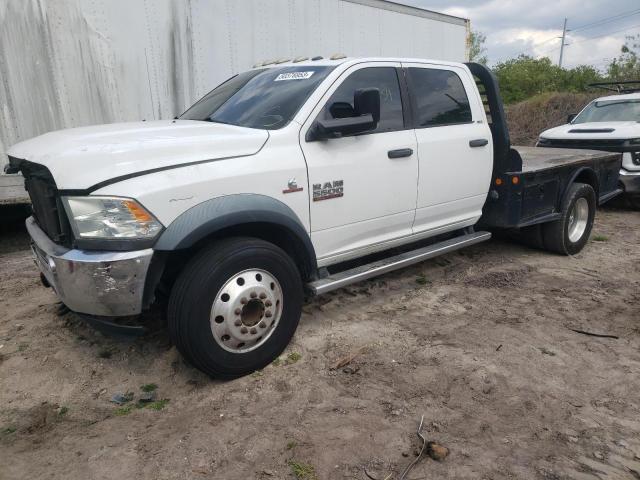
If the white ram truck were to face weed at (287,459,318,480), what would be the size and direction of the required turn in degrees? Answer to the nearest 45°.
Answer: approximately 45° to its left

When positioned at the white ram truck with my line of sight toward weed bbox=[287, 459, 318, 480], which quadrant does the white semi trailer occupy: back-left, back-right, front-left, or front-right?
back-right

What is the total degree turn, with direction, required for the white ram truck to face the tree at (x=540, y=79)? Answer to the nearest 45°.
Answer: approximately 180°

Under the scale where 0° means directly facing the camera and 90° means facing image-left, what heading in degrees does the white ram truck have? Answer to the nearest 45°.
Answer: approximately 45°

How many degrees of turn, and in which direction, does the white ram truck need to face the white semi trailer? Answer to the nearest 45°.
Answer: approximately 90° to its right

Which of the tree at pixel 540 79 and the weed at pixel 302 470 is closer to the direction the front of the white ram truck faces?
the weed

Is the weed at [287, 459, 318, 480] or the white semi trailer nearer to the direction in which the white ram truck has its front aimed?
the weed
